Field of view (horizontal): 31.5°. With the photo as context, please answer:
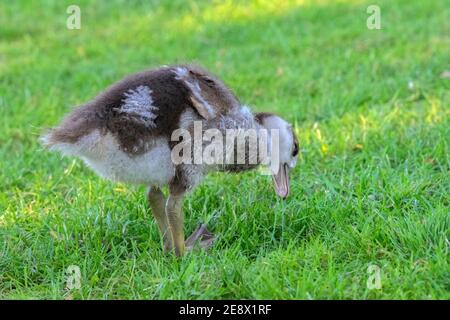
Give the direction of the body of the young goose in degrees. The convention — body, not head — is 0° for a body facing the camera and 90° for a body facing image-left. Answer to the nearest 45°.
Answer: approximately 270°
